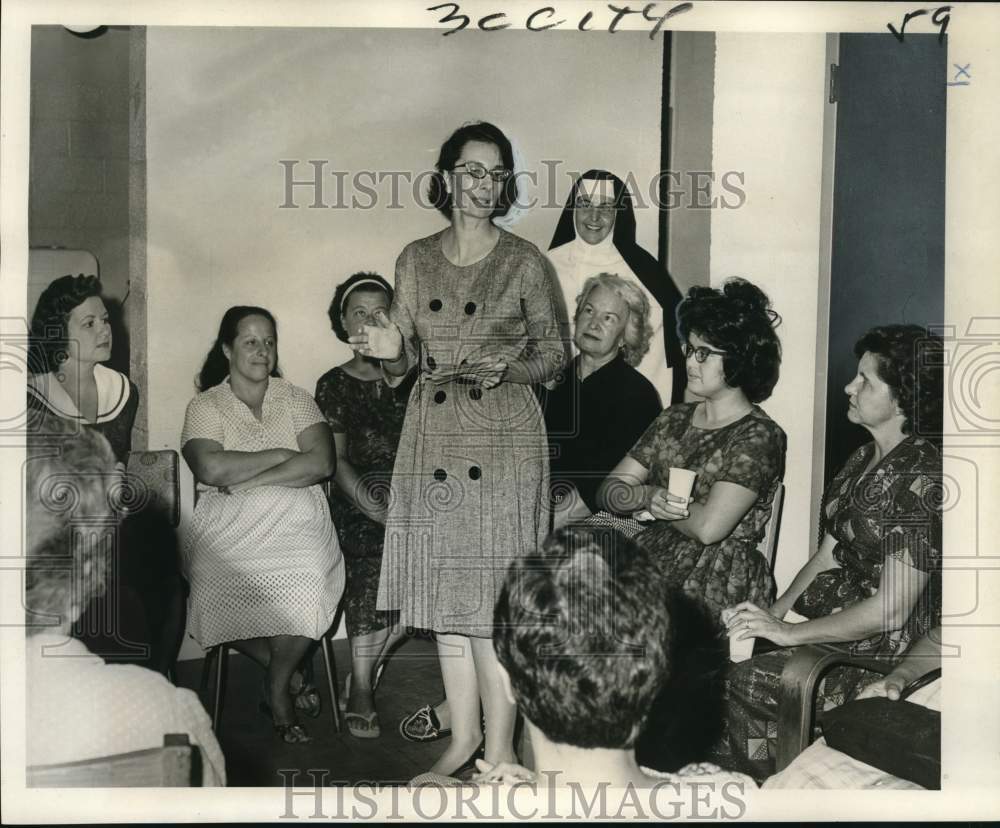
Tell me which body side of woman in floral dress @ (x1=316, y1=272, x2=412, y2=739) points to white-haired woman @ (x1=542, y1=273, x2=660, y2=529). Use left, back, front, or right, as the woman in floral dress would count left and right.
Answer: left

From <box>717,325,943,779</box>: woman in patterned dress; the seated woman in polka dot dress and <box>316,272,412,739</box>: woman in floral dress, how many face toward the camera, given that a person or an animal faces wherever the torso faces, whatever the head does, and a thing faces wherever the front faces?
2

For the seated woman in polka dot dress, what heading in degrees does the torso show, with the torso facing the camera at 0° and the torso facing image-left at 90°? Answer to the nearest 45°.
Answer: approximately 0°

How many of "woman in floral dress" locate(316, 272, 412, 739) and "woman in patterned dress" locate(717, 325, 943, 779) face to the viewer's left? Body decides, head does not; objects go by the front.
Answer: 1

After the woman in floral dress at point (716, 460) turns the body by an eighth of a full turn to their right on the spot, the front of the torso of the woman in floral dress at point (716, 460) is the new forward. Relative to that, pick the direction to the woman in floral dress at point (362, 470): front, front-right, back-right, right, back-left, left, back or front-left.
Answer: front

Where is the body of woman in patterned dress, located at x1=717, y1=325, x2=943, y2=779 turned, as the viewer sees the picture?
to the viewer's left

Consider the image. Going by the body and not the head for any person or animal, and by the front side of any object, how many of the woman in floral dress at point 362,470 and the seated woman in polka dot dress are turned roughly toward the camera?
2

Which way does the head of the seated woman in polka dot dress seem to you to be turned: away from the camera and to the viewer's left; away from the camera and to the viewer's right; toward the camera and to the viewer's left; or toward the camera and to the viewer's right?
toward the camera and to the viewer's right

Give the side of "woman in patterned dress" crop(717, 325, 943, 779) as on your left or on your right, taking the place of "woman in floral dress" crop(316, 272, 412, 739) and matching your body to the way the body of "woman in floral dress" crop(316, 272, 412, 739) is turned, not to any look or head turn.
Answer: on your left
